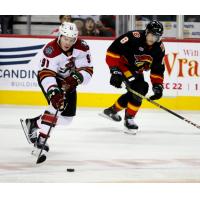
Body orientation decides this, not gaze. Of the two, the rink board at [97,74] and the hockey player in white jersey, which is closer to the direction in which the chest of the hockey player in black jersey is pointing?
the hockey player in white jersey

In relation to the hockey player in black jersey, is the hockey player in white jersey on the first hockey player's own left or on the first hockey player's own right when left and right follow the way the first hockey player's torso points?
on the first hockey player's own right

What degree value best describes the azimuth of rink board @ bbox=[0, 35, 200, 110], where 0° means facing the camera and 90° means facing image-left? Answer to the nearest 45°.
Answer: approximately 0°

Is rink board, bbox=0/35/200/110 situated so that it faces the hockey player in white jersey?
yes
